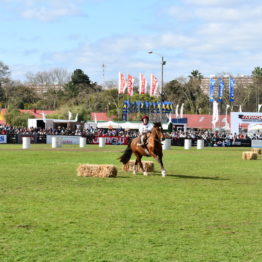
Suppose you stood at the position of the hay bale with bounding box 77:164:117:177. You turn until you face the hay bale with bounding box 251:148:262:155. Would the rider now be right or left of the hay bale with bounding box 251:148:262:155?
right

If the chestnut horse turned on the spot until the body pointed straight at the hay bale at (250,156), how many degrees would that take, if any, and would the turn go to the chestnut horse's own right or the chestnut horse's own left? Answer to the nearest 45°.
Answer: approximately 90° to the chestnut horse's own left

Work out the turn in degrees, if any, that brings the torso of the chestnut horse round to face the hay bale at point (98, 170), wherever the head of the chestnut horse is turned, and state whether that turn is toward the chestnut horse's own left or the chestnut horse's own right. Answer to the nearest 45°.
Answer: approximately 135° to the chestnut horse's own right

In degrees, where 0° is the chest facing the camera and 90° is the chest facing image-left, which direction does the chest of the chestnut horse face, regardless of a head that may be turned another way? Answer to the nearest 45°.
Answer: approximately 315°

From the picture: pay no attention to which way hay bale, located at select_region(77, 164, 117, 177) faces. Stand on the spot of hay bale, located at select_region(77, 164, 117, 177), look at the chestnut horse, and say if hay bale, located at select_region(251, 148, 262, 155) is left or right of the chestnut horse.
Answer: left
